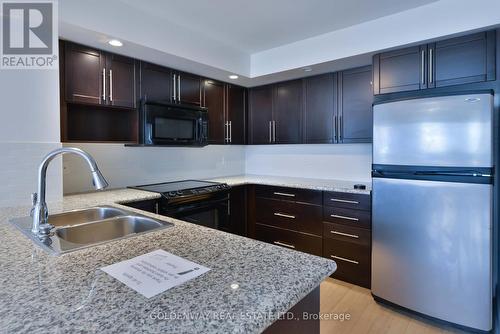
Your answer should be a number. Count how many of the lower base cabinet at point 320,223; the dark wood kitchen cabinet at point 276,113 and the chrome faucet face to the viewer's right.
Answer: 1

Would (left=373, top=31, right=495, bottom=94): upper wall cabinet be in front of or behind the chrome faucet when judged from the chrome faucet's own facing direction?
in front

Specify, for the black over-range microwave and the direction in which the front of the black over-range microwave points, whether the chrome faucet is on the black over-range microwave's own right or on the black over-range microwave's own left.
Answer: on the black over-range microwave's own right

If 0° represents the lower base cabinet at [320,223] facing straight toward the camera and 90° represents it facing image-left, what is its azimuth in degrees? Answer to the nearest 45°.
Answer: approximately 45°

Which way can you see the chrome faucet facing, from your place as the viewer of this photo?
facing to the right of the viewer

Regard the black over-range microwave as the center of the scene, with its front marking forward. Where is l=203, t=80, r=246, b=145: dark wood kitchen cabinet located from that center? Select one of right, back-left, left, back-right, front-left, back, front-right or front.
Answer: left

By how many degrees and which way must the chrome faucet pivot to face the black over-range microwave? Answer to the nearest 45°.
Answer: approximately 45° to its left

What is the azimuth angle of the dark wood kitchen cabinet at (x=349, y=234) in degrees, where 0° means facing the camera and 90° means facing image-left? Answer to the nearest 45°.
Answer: approximately 45°

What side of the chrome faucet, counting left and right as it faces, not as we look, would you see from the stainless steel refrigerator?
front

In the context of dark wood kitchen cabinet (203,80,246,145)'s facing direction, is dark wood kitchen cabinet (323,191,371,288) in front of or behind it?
in front

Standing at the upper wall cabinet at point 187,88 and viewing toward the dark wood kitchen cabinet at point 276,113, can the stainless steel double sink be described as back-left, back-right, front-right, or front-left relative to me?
back-right

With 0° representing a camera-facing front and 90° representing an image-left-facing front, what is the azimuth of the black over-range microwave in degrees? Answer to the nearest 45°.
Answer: approximately 315°

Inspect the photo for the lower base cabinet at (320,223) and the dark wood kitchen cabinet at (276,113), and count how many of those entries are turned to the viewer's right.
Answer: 0
